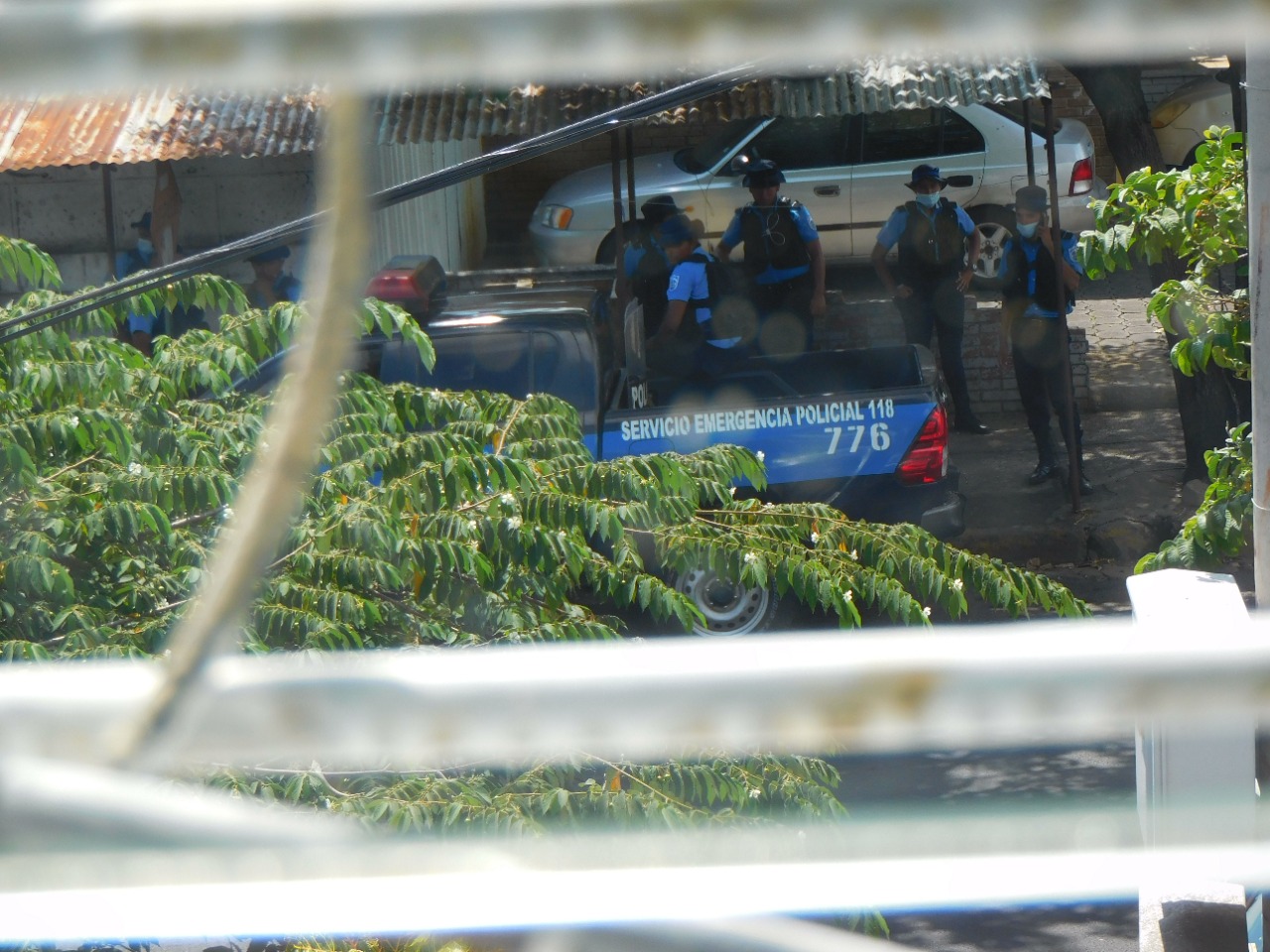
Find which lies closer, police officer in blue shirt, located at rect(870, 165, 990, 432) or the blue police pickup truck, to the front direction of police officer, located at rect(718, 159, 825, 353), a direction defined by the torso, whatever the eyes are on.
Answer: the blue police pickup truck

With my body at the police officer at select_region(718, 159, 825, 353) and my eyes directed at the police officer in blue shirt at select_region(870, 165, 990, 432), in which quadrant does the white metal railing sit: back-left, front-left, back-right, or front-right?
back-right

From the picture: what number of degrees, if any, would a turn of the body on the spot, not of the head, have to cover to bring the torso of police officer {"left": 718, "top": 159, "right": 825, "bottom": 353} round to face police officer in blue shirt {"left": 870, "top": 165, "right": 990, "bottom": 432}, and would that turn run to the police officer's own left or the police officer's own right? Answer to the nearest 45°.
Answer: approximately 90° to the police officer's own left

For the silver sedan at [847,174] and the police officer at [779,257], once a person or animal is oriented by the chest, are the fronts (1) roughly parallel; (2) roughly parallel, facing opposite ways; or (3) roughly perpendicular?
roughly perpendicular

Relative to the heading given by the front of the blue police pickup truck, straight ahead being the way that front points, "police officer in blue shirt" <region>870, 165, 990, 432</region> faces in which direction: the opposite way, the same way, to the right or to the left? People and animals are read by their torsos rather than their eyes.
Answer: to the left

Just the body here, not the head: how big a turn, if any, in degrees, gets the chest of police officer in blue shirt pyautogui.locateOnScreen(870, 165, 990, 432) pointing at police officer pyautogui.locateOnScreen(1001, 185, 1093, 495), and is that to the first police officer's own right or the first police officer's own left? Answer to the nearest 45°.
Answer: approximately 45° to the first police officer's own left

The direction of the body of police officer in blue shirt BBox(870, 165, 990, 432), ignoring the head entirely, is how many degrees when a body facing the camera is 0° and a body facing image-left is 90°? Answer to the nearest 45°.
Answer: approximately 0°

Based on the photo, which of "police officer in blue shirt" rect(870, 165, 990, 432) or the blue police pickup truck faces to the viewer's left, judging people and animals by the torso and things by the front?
the blue police pickup truck
